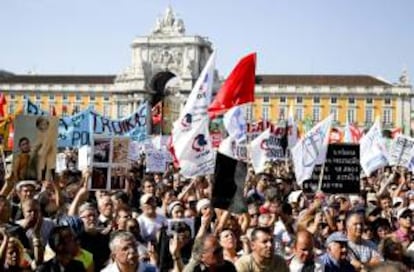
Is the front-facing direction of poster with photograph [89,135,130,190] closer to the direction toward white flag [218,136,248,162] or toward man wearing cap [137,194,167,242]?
the man wearing cap

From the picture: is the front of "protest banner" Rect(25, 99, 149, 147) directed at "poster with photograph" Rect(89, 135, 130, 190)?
yes

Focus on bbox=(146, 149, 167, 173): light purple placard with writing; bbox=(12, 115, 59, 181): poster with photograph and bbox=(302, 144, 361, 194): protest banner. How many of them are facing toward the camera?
3

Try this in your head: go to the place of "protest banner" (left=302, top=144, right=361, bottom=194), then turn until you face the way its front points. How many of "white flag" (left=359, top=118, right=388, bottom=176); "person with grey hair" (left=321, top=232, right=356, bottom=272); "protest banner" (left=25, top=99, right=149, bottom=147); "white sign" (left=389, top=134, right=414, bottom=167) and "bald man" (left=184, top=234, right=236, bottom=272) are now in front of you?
2

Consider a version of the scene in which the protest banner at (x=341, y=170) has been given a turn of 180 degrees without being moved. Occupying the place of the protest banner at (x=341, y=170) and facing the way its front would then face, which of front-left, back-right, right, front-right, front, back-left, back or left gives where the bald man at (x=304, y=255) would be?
back

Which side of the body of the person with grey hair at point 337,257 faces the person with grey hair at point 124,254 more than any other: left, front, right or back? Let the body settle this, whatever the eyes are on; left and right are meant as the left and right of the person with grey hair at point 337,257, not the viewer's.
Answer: right

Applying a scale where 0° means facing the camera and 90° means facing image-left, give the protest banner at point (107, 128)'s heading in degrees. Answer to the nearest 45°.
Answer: approximately 0°

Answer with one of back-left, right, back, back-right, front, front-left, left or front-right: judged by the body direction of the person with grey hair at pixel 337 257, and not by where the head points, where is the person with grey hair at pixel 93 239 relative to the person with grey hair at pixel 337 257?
back-right

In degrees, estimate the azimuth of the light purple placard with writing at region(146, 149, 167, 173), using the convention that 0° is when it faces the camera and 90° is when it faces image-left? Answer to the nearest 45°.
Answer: approximately 0°

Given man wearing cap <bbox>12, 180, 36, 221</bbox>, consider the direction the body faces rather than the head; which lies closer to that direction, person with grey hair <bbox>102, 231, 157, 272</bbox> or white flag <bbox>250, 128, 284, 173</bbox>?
the person with grey hair
